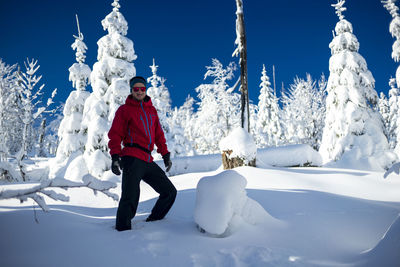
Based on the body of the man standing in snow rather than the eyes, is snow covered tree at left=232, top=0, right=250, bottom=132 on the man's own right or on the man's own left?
on the man's own left

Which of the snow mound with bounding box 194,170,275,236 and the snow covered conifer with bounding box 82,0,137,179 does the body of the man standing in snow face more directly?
the snow mound

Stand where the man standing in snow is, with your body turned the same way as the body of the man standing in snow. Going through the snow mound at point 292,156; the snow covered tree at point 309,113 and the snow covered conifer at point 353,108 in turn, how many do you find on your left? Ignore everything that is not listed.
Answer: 3

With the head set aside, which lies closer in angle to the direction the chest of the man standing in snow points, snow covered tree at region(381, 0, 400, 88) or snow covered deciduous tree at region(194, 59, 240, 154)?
the snow covered tree

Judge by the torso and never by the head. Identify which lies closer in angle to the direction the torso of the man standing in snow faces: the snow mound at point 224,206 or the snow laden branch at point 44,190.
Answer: the snow mound

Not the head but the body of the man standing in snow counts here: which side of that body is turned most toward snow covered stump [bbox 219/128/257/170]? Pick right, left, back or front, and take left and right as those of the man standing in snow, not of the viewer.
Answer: left

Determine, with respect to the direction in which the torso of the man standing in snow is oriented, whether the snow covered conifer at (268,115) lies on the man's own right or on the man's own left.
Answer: on the man's own left

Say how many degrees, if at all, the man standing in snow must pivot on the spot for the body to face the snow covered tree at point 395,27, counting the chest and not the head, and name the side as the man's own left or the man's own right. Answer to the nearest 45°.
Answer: approximately 90° to the man's own left

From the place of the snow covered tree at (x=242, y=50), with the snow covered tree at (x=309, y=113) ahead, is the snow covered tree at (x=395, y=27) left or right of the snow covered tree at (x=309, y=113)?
right

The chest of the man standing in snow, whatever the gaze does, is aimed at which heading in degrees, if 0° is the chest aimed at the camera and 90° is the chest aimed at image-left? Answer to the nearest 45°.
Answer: approximately 315°
